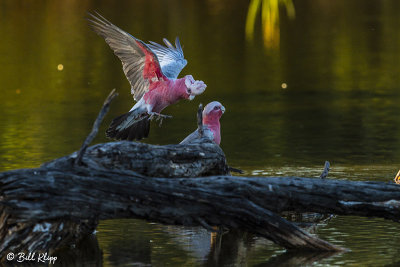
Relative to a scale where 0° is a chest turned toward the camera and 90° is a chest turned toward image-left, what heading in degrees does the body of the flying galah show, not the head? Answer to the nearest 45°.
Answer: approximately 270°

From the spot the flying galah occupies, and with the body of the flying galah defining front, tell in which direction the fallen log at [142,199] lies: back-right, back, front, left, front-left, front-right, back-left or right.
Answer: right
